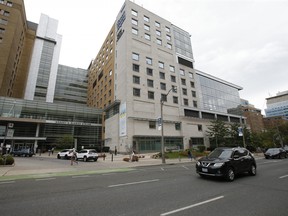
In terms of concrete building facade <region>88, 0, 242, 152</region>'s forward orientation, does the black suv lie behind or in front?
in front

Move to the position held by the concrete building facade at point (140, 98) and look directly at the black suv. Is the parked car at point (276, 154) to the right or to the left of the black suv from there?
left

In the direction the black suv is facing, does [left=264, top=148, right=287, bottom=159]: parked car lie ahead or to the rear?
to the rear

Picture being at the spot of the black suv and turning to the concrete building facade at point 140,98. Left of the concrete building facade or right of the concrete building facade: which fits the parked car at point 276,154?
right

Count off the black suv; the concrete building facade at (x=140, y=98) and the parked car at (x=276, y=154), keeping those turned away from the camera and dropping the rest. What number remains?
0

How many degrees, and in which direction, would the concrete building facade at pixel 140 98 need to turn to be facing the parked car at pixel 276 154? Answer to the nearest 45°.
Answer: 0° — it already faces it

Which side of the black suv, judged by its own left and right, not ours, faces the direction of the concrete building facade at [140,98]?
right

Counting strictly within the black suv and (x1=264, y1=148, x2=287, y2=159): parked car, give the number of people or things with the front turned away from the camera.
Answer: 0

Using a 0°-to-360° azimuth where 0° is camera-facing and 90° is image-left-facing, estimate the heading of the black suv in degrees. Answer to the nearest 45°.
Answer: approximately 45°
